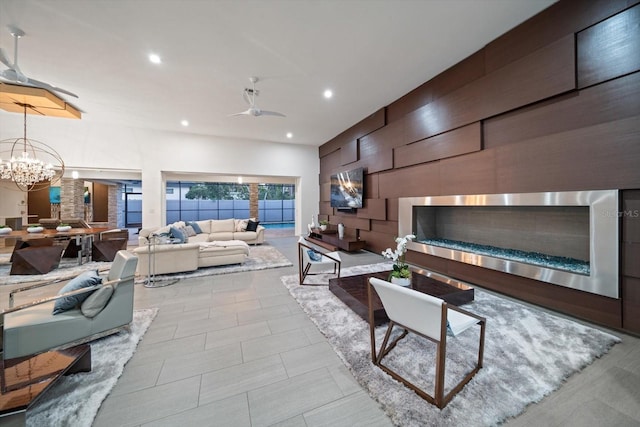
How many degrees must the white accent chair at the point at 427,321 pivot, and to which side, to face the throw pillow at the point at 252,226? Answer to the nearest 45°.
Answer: approximately 90° to its left

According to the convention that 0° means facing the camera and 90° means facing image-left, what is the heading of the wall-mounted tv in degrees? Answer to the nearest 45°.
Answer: approximately 45°

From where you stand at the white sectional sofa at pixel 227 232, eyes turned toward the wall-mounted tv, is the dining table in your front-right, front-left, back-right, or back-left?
back-right

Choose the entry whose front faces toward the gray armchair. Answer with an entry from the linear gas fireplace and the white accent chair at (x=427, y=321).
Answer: the linear gas fireplace

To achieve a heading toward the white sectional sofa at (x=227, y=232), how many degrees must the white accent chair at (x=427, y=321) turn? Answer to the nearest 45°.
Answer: approximately 90° to its left

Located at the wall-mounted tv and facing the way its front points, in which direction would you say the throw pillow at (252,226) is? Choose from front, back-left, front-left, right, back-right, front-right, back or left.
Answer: front-right

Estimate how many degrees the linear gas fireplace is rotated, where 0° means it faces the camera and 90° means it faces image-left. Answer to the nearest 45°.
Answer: approximately 45°
